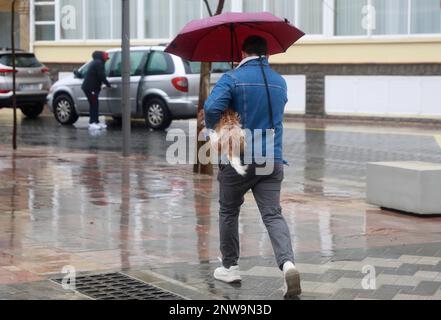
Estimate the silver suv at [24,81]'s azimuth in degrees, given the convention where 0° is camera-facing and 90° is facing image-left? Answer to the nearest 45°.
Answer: approximately 135°

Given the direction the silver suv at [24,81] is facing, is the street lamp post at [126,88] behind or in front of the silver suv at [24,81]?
behind

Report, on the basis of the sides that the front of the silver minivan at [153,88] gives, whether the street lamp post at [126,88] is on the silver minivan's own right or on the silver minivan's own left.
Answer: on the silver minivan's own left

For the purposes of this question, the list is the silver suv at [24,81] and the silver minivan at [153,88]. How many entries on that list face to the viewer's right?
0

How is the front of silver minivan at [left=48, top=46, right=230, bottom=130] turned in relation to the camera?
facing away from the viewer and to the left of the viewer
